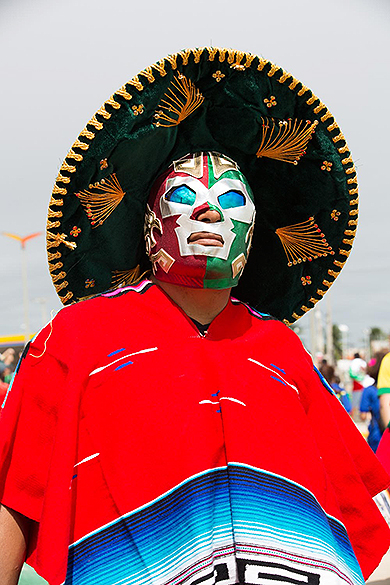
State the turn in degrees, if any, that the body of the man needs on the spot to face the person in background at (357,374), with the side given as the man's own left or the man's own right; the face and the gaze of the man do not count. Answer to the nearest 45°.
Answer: approximately 180°

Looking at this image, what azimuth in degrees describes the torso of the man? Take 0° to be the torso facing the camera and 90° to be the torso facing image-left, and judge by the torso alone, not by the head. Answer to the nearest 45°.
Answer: approximately 0°

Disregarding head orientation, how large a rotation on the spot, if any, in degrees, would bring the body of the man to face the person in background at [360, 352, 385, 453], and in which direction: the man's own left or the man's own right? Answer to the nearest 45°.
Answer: approximately 135° to the man's own left

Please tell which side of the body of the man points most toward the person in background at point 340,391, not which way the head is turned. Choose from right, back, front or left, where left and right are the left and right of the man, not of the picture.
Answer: back
